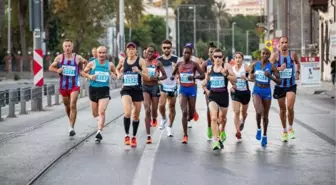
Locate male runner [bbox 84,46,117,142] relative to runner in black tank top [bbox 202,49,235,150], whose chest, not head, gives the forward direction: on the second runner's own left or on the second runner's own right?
on the second runner's own right

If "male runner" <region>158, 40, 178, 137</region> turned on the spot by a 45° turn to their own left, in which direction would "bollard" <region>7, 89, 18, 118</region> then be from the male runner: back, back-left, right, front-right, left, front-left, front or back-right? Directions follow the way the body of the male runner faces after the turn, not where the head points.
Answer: back

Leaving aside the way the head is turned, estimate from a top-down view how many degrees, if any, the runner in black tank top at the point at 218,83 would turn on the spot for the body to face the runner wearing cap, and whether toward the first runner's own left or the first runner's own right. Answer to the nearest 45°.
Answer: approximately 90° to the first runner's own right

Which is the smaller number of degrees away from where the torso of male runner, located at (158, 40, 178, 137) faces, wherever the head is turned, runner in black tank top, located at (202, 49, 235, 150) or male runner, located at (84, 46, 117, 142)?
the runner in black tank top

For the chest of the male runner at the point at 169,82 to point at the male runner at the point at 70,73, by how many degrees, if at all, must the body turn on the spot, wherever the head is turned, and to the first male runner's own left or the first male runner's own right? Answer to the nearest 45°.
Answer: approximately 90° to the first male runner's own right

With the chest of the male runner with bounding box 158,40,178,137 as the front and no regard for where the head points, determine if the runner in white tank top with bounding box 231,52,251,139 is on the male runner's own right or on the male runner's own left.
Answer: on the male runner's own left
